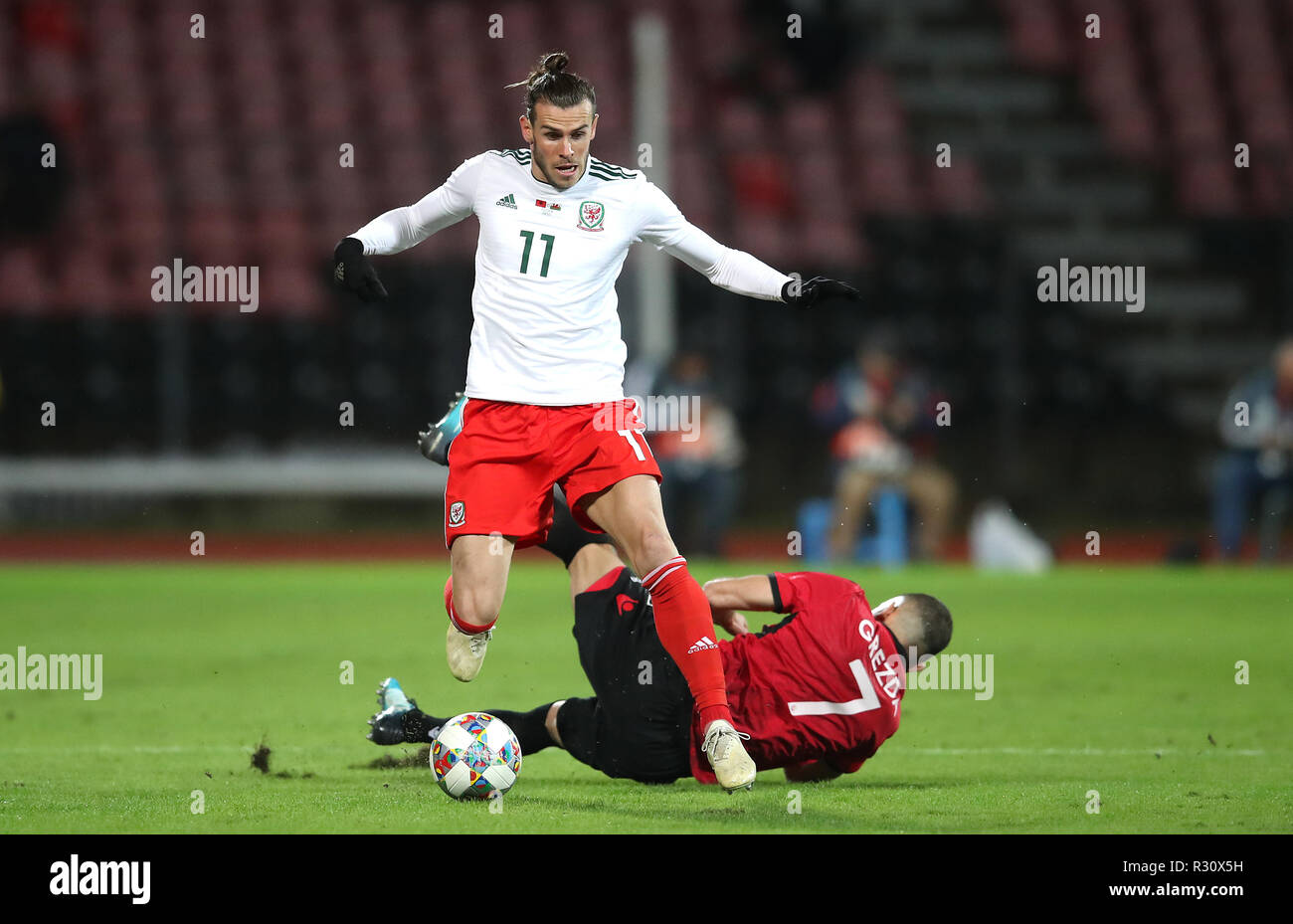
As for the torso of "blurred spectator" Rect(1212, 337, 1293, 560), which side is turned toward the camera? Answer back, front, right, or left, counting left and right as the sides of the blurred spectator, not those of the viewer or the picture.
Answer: front

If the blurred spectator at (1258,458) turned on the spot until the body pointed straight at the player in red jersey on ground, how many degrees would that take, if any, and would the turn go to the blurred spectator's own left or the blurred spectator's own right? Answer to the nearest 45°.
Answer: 0° — they already face them

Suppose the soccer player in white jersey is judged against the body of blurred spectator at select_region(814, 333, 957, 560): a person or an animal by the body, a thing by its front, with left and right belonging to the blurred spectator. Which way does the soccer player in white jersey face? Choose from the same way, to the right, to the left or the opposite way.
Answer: the same way

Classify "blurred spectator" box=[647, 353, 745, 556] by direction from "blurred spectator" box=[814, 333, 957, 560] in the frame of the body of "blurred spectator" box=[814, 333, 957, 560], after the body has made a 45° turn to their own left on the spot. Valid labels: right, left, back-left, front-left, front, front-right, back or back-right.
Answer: back-right

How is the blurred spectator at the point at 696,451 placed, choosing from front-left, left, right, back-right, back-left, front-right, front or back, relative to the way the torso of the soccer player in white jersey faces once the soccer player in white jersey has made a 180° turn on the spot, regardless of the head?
front

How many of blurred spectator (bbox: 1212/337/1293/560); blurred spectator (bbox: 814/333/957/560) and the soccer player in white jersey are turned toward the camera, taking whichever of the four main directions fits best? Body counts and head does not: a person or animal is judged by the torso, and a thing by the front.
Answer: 3

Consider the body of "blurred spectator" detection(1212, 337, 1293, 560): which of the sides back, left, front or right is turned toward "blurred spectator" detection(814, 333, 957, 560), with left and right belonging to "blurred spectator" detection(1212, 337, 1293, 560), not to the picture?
right

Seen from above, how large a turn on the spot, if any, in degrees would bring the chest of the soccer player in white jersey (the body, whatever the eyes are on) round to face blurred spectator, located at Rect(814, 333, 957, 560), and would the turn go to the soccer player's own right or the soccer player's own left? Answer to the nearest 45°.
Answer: approximately 180°

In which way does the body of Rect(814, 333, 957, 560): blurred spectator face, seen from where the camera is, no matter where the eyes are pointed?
toward the camera

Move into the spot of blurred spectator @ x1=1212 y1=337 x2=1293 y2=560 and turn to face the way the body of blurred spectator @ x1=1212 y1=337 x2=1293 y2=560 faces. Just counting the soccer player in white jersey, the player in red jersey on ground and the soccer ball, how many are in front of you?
3

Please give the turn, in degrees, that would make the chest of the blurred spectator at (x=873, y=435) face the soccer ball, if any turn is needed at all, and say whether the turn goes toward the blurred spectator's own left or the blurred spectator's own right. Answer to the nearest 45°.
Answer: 0° — they already face it

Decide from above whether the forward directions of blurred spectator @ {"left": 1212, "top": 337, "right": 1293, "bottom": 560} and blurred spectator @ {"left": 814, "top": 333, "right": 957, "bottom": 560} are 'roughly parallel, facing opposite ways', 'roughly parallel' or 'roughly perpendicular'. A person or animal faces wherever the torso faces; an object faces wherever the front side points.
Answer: roughly parallel

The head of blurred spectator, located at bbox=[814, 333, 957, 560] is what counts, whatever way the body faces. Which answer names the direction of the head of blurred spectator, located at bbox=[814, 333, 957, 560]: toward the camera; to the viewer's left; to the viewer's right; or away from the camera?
toward the camera

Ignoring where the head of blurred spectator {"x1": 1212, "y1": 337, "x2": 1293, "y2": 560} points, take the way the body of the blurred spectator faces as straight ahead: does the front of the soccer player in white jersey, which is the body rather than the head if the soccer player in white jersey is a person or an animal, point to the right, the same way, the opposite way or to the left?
the same way

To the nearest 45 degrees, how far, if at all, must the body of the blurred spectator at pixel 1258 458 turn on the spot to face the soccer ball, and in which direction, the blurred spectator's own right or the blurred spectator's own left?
0° — they already face it

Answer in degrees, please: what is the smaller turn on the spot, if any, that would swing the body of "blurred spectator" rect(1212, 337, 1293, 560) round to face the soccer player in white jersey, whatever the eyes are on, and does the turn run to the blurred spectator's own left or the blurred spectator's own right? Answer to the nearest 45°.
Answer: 0° — they already face them

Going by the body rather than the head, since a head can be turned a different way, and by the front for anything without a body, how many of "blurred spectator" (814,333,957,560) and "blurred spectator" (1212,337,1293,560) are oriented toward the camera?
2

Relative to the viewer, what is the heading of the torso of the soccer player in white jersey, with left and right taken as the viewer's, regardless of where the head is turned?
facing the viewer
